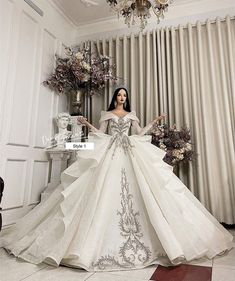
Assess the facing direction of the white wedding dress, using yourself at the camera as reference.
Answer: facing the viewer

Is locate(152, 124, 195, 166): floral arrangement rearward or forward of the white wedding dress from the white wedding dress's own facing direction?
rearward

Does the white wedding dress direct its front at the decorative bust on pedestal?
no
